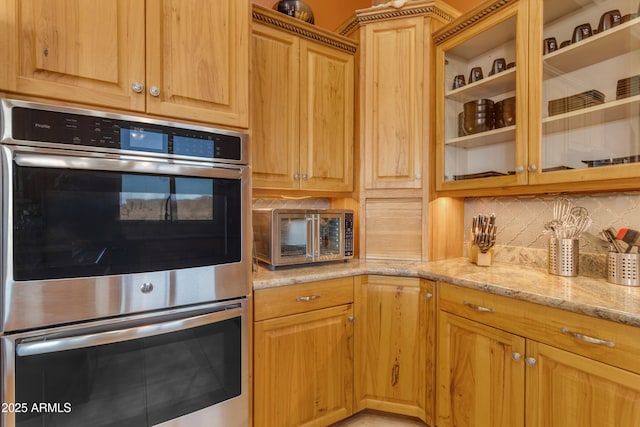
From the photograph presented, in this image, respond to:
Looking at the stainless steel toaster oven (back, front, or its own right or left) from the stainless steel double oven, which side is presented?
right

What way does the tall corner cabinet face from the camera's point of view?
toward the camera

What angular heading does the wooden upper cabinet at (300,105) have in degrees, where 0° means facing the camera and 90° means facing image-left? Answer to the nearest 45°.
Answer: approximately 315°

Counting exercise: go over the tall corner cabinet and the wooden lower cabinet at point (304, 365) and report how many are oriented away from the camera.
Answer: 0

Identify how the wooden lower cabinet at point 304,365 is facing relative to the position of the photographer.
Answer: facing the viewer and to the right of the viewer

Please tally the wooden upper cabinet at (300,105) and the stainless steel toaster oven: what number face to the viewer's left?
0

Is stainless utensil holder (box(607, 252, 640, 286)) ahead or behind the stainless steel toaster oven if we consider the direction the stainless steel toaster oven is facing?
ahead

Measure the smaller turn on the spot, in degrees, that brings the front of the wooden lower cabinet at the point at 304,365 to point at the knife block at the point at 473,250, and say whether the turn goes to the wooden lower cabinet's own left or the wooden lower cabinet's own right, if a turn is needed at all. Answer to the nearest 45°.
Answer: approximately 45° to the wooden lower cabinet's own left

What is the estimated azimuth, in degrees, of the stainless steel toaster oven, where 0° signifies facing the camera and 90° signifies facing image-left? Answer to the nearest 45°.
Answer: approximately 315°

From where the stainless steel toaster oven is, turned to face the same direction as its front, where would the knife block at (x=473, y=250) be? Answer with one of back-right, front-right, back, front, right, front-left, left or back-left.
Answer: front-left

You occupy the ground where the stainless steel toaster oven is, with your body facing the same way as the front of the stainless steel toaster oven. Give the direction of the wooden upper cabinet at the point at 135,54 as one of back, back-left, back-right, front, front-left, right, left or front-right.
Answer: right
